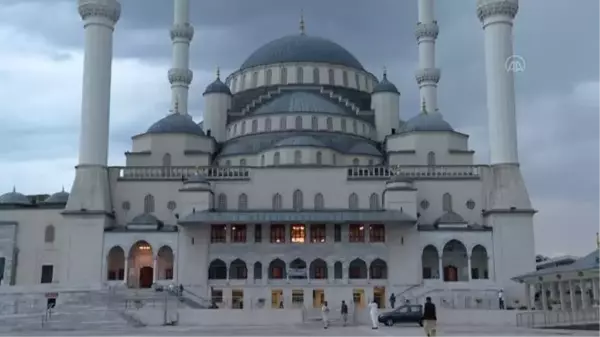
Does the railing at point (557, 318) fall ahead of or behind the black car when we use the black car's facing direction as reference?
behind

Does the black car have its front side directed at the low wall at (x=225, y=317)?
yes

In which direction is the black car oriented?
to the viewer's left

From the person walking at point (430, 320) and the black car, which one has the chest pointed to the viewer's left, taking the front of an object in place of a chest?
the black car

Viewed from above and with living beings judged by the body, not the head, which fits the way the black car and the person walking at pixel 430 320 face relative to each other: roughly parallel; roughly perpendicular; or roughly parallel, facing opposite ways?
roughly perpendicular

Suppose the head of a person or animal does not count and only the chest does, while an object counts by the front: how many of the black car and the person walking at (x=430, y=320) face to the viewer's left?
1
